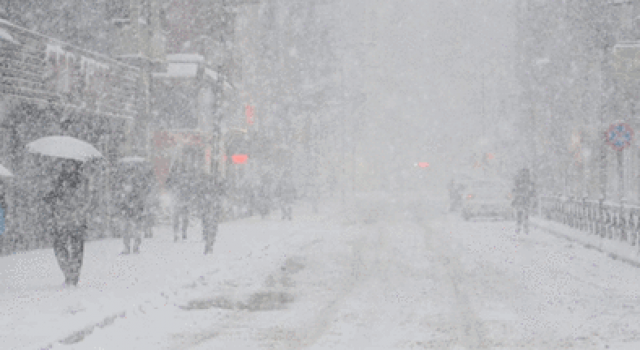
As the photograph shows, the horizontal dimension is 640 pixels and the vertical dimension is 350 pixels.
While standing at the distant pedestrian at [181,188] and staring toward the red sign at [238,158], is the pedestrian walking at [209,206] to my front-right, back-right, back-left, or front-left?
back-right

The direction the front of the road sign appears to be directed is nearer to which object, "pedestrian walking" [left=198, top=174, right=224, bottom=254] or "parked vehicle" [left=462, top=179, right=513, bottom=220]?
the pedestrian walking

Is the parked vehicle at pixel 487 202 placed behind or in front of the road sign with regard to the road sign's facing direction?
behind

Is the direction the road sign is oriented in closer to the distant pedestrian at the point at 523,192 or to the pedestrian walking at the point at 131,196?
the pedestrian walking

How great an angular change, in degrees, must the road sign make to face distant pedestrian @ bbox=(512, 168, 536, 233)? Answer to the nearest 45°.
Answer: approximately 135° to its right

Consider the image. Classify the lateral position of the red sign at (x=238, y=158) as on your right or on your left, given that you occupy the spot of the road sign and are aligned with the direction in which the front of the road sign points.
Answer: on your right

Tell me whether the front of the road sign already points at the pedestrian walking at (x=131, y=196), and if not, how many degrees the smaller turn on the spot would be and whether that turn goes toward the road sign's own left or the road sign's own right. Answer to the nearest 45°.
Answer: approximately 45° to the road sign's own right

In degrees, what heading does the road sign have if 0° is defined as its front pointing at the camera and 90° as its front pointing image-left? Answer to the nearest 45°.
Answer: approximately 0°

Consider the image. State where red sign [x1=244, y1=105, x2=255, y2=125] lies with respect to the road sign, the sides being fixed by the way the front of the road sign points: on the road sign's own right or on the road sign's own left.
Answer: on the road sign's own right
